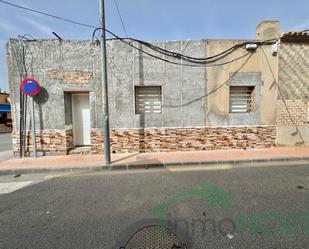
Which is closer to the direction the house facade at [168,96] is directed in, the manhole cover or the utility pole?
the manhole cover

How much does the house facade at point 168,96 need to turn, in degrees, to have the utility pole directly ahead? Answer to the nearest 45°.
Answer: approximately 45° to its right

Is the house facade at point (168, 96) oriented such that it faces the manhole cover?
yes

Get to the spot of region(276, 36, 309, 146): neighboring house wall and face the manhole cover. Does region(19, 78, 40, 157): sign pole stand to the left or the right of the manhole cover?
right

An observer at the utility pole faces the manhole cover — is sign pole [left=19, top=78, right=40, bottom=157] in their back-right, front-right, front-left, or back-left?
back-right

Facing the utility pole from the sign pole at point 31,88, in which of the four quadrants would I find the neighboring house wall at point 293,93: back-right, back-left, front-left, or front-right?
front-left

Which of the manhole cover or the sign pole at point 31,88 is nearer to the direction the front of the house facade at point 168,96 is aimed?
the manhole cover

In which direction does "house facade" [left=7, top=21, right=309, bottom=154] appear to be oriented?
toward the camera

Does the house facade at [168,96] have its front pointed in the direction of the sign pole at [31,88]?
no
